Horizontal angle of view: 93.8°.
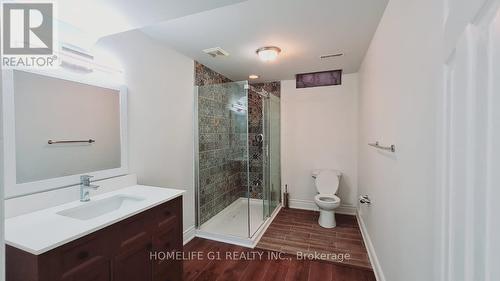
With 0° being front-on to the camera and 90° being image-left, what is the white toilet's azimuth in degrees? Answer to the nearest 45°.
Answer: approximately 0°

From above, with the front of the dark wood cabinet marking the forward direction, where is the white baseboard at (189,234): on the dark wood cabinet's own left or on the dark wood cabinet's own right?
on the dark wood cabinet's own left

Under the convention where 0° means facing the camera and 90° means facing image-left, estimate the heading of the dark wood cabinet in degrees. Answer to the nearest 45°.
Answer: approximately 315°

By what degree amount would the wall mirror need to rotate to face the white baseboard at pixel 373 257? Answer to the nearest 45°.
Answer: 0° — it already faces it

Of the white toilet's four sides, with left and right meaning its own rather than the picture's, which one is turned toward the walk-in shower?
right

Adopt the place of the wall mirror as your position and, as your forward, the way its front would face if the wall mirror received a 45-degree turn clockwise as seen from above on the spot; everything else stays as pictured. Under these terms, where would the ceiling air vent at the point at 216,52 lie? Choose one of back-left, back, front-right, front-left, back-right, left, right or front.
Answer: left

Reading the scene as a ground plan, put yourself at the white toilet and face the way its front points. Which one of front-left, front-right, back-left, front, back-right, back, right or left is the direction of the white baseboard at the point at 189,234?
front-right

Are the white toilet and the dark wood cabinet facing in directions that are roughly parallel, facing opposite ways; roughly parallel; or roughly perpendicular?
roughly perpendicular

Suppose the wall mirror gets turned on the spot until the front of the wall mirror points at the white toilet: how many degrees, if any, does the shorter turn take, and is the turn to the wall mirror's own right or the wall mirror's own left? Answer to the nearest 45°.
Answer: approximately 45° to the wall mirror's own left

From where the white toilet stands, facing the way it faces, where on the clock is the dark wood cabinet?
The dark wood cabinet is roughly at 1 o'clock from the white toilet.
